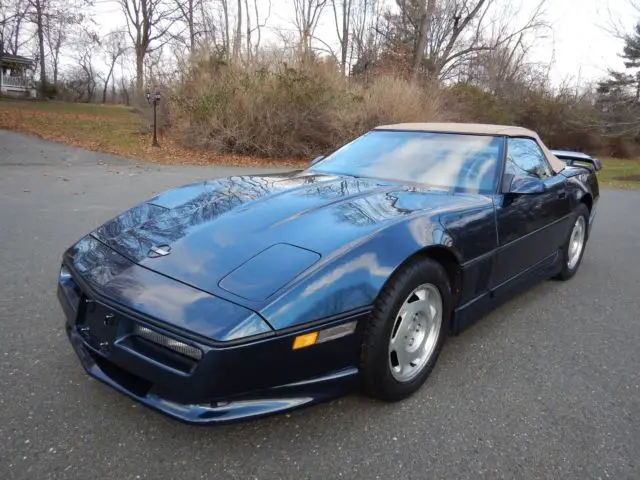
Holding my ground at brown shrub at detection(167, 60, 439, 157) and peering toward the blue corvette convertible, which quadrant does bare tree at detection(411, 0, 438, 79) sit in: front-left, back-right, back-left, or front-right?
back-left

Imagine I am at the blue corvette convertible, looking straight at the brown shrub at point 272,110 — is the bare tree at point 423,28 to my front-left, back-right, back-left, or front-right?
front-right

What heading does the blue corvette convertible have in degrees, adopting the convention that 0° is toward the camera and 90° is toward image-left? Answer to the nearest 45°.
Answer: approximately 45°

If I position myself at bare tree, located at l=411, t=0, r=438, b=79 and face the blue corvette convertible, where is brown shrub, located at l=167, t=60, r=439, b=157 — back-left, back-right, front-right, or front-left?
front-right

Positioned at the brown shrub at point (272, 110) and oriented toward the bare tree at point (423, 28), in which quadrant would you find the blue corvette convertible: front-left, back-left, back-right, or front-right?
back-right

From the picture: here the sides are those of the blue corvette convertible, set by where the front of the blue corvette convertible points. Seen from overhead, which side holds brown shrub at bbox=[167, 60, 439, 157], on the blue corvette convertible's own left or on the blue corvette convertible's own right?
on the blue corvette convertible's own right

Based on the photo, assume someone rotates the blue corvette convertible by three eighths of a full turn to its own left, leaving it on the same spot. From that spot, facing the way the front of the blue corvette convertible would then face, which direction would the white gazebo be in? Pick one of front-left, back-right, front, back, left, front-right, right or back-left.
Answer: back-left

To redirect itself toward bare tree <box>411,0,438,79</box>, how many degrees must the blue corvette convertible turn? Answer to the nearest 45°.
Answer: approximately 135° to its right

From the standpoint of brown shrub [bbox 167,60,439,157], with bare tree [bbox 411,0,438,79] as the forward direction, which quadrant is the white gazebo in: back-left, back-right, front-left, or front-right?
front-left
